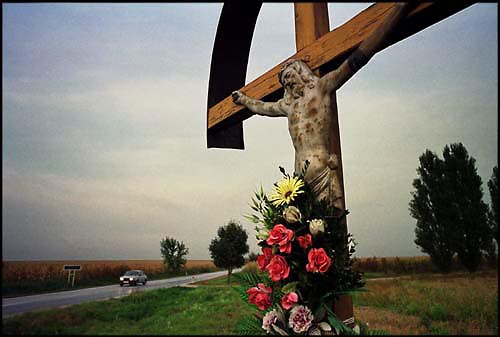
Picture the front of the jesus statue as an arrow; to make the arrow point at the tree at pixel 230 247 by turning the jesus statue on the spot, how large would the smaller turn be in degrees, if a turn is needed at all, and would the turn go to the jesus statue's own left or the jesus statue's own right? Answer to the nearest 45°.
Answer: approximately 135° to the jesus statue's own right

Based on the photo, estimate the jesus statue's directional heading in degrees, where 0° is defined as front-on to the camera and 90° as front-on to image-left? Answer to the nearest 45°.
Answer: approximately 45°

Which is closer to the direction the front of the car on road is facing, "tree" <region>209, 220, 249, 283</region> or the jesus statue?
the jesus statue

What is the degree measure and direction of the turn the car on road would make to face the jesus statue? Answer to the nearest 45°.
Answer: approximately 45° to its left

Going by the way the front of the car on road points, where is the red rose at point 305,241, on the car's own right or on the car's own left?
on the car's own left

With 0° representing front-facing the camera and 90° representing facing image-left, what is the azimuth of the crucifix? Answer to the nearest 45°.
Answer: approximately 45°

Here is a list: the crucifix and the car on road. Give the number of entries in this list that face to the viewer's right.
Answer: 0

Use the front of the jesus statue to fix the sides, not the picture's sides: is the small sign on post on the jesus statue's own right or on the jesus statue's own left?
on the jesus statue's own right

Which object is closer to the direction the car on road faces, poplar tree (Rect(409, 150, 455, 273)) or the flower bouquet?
the flower bouquet

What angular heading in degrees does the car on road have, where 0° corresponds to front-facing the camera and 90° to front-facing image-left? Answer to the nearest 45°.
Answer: approximately 45°
